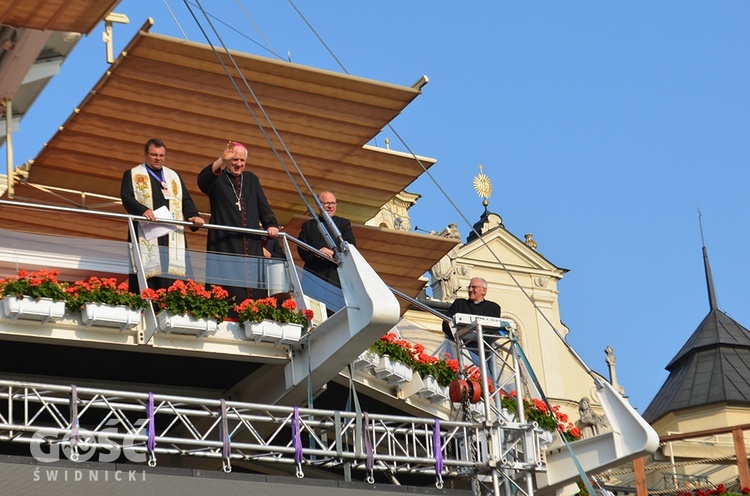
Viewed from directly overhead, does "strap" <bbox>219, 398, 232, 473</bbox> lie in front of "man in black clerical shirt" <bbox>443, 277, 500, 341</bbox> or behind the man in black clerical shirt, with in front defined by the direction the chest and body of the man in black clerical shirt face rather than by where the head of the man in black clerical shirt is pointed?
in front

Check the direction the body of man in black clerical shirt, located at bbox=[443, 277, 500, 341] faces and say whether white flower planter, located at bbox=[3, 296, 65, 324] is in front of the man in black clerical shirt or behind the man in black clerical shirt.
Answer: in front

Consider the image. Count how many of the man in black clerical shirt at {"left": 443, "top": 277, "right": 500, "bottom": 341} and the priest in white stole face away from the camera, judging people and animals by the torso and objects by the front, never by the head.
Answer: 0

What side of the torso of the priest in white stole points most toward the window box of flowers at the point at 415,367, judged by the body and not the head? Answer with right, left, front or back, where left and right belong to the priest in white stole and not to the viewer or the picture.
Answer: left

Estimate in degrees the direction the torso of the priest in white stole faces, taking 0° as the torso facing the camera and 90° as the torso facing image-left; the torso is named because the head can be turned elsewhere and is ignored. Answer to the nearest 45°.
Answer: approximately 315°

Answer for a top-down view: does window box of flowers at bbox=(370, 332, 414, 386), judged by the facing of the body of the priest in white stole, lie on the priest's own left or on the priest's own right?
on the priest's own left
